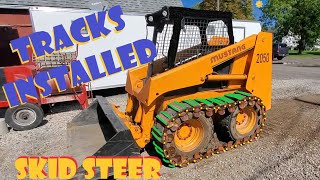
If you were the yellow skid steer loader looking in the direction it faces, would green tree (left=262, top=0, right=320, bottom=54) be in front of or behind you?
behind

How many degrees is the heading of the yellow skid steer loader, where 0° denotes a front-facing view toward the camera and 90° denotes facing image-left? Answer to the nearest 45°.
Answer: approximately 45°
